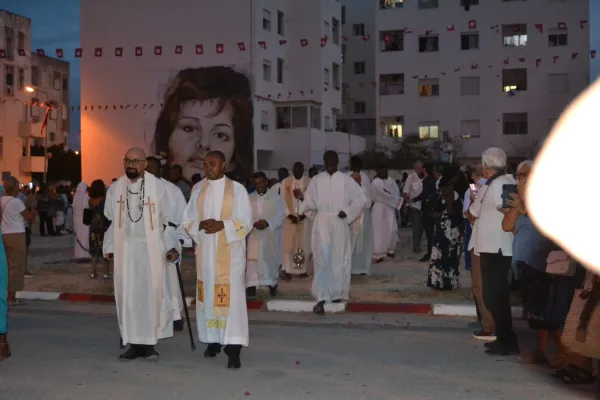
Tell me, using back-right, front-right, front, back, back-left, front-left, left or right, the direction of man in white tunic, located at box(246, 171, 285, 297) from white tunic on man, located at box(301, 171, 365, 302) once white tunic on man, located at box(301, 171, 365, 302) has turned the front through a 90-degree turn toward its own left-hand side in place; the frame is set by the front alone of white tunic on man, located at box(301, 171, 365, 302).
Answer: back-left

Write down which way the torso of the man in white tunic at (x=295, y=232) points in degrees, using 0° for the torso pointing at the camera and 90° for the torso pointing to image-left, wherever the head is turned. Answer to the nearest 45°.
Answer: approximately 0°

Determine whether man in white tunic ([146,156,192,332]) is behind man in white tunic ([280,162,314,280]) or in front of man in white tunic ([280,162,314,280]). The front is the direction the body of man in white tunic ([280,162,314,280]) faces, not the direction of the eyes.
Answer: in front

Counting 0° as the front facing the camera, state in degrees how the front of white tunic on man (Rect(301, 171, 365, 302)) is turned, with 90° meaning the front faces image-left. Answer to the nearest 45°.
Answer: approximately 0°

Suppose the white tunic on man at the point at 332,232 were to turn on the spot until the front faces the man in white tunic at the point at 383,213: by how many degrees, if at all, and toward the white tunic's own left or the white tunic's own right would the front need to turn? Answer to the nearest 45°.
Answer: approximately 180°

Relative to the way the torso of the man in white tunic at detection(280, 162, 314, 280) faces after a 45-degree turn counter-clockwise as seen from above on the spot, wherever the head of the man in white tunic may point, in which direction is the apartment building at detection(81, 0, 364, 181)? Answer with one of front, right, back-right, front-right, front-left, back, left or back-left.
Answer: back-left

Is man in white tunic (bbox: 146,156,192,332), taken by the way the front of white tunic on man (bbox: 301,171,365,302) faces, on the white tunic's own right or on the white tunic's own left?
on the white tunic's own right

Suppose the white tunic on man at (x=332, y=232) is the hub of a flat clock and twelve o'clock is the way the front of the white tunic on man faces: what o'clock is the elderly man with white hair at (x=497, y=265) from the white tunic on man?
The elderly man with white hair is roughly at 11 o'clock from the white tunic on man.

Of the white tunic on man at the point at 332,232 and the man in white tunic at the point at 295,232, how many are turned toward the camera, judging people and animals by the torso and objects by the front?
2
